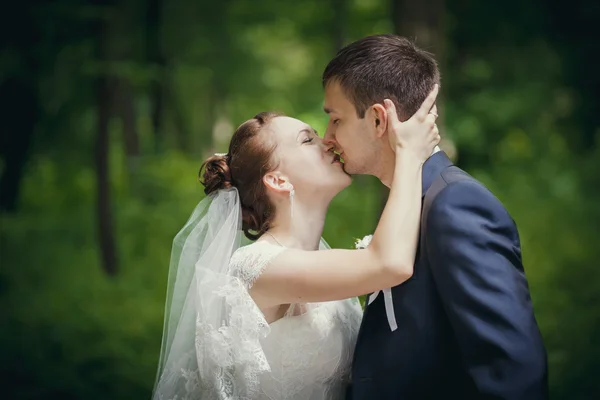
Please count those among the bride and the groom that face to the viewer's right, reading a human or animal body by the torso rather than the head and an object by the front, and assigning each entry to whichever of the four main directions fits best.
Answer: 1

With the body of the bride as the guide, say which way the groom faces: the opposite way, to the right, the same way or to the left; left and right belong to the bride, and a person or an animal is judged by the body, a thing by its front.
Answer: the opposite way

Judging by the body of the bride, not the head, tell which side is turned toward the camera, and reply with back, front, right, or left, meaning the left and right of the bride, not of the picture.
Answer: right

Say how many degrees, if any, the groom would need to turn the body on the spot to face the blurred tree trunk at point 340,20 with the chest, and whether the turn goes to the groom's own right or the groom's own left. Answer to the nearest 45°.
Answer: approximately 90° to the groom's own right

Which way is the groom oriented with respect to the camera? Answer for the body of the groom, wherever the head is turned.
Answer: to the viewer's left

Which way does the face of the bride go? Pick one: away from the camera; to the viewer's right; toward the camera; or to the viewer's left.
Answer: to the viewer's right

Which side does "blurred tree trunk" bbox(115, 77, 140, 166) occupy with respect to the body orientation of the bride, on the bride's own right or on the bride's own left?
on the bride's own left

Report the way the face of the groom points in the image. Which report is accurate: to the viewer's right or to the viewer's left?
to the viewer's left
